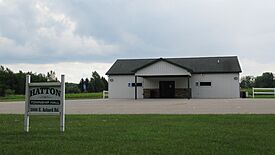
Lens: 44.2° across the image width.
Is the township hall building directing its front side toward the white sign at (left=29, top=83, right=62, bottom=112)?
yes

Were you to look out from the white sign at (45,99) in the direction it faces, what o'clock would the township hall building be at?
The township hall building is roughly at 7 o'clock from the white sign.

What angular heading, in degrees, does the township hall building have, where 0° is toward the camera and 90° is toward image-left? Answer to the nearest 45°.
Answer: approximately 0°

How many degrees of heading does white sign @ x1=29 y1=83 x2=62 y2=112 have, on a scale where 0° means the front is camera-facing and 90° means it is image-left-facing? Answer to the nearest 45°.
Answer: approximately 0°

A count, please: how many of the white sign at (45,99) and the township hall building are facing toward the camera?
2
